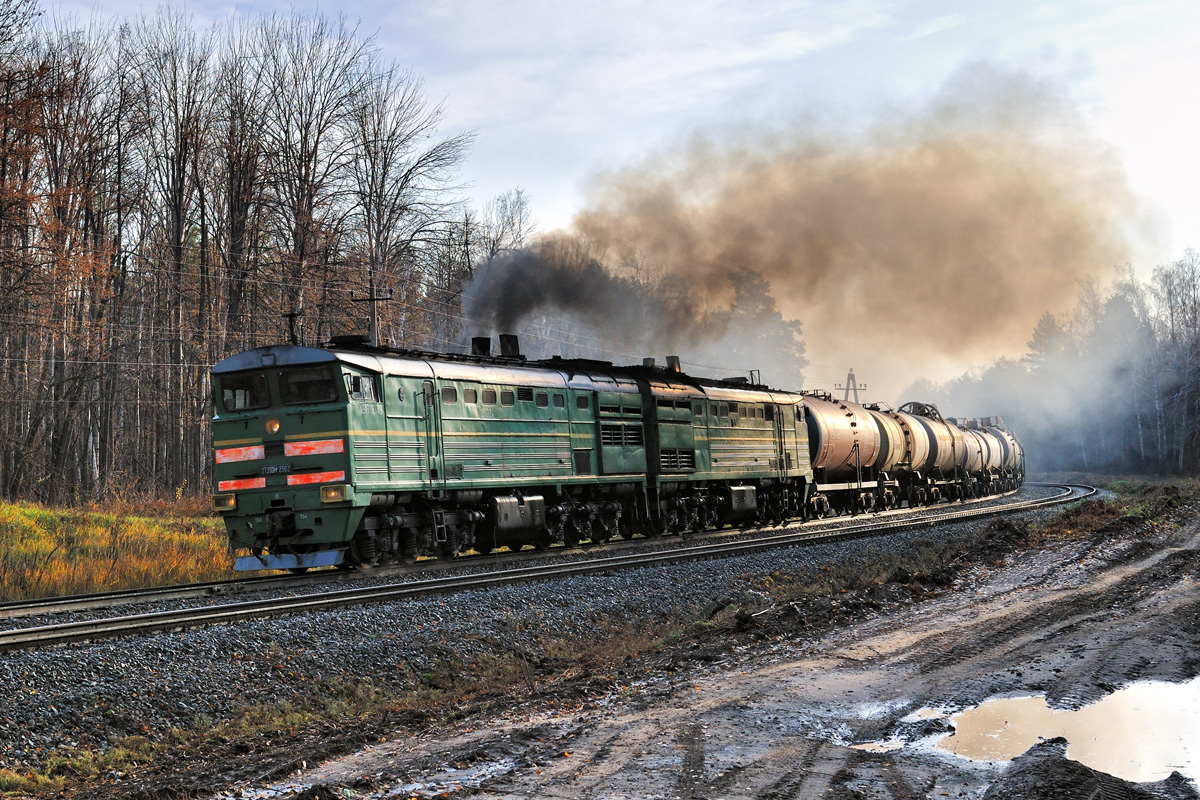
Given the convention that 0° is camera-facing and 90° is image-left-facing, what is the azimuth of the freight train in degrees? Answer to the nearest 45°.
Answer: approximately 45°
